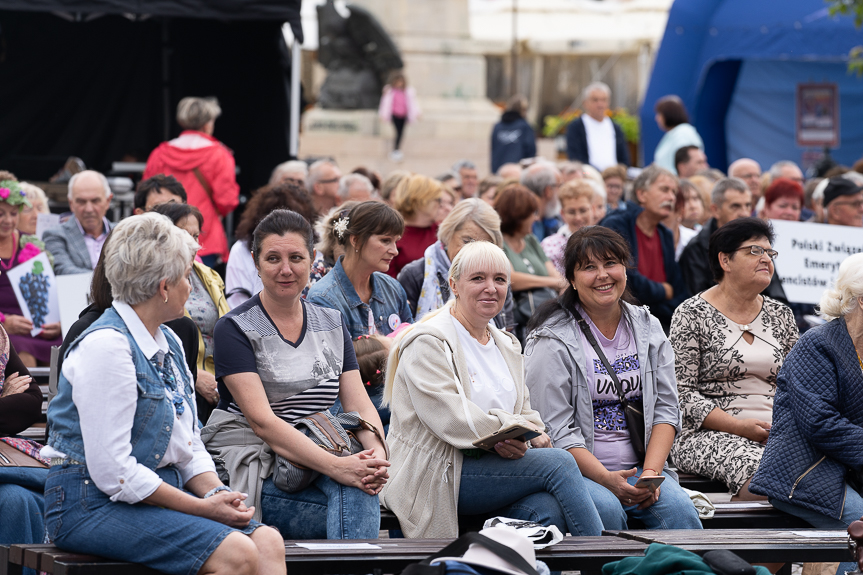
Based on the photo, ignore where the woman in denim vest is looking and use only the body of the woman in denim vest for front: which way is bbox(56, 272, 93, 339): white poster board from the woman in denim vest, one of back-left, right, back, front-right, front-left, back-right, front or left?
back-left

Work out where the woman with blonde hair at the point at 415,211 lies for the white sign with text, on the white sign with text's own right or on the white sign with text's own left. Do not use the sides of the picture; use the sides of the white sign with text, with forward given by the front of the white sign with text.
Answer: on the white sign with text's own right

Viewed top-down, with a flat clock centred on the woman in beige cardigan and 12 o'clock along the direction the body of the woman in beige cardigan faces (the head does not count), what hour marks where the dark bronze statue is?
The dark bronze statue is roughly at 7 o'clock from the woman in beige cardigan.

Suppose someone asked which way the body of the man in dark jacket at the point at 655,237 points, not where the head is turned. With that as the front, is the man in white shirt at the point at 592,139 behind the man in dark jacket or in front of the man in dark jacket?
behind

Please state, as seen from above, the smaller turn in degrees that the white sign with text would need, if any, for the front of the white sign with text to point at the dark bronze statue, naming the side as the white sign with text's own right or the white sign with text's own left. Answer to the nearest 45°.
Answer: approximately 135° to the white sign with text's own right

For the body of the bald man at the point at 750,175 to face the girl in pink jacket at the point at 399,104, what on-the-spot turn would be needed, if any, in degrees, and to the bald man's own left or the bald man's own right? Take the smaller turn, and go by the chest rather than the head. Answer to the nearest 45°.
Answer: approximately 180°

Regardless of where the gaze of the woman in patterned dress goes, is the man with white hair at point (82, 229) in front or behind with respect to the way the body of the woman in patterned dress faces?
behind

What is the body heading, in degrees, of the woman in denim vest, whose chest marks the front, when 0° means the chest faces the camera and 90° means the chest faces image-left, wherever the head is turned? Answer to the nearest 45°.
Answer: approximately 315°
